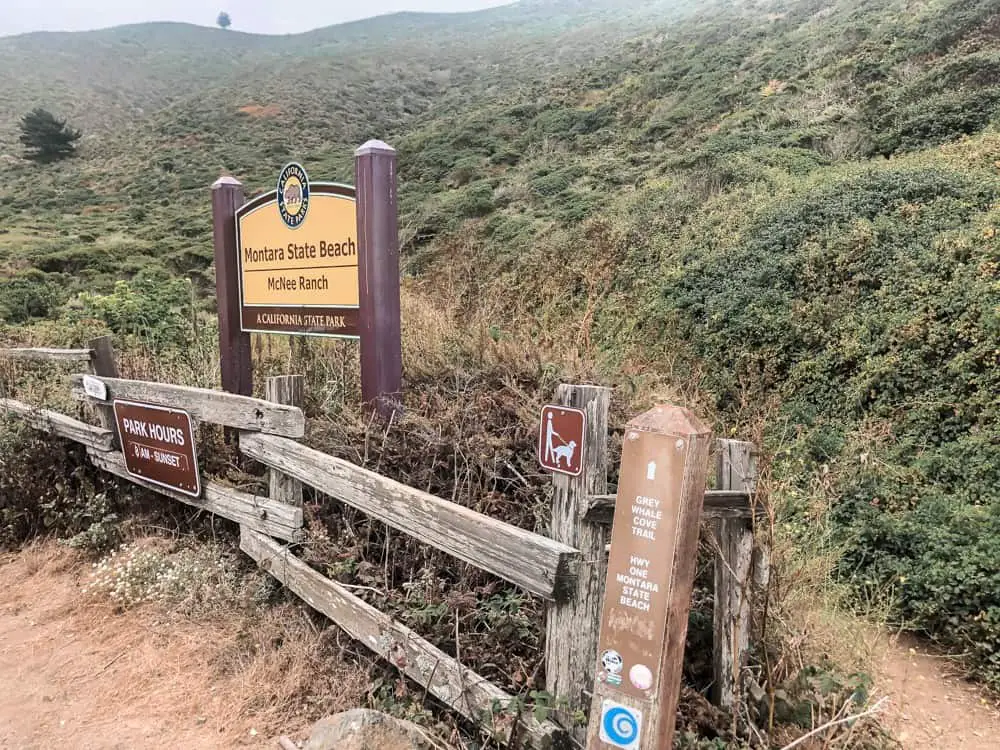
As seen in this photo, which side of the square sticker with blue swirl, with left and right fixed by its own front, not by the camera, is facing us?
front

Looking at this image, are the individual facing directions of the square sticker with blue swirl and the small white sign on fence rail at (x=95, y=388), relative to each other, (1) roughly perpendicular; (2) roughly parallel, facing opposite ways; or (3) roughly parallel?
roughly parallel

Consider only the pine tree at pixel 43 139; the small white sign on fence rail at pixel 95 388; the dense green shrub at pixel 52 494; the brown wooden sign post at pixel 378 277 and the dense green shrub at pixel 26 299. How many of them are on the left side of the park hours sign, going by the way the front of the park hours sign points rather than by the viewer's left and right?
1

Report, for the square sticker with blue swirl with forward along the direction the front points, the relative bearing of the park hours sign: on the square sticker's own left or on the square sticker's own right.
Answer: on the square sticker's own right

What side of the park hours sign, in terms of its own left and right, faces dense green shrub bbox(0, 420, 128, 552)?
right

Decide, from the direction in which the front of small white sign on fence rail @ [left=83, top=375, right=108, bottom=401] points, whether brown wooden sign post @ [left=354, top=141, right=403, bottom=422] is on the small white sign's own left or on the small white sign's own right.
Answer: on the small white sign's own left

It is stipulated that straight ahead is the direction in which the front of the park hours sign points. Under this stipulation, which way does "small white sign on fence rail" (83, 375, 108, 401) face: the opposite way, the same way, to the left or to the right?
the same way

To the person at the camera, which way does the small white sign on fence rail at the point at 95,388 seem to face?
facing the viewer and to the left of the viewer

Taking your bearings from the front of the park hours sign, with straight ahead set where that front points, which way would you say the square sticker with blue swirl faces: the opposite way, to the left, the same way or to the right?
the same way
